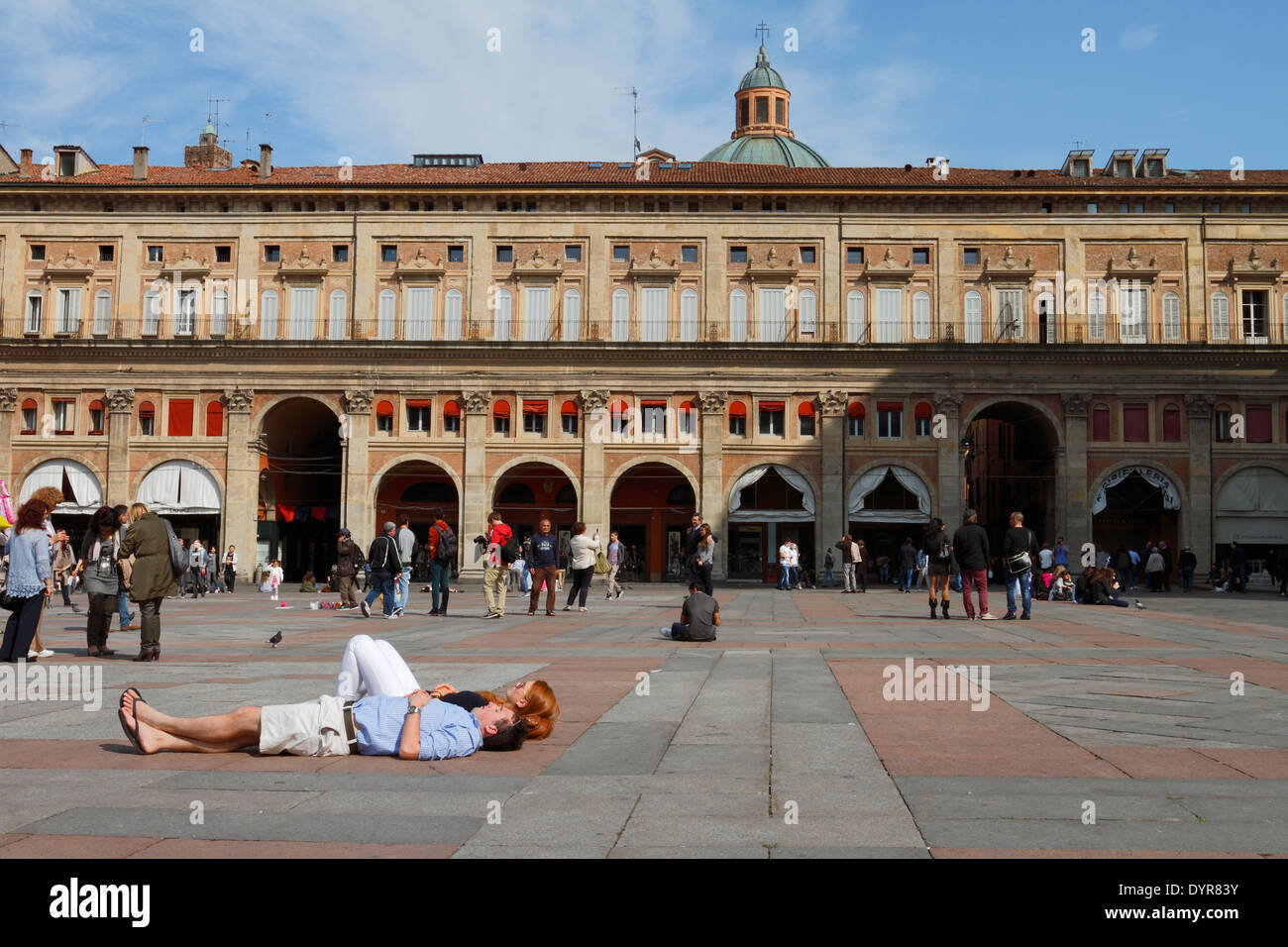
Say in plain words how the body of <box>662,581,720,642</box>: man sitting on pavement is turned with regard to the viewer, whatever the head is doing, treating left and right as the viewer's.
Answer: facing away from the viewer and to the left of the viewer

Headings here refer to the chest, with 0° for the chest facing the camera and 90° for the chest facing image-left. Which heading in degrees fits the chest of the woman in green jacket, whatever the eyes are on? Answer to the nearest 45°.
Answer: approximately 135°

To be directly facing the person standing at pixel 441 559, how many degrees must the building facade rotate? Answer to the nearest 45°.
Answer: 0° — it already faces them

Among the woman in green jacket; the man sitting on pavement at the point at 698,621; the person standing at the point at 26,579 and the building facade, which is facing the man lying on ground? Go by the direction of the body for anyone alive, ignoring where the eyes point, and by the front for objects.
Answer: the building facade

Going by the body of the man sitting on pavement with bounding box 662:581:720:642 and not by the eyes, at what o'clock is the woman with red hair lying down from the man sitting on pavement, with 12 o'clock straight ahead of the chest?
The woman with red hair lying down is roughly at 8 o'clock from the man sitting on pavement.

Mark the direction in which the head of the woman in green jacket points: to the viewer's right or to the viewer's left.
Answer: to the viewer's left

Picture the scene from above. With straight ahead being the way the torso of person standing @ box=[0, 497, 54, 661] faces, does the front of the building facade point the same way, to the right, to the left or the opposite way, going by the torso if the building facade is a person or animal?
the opposite way

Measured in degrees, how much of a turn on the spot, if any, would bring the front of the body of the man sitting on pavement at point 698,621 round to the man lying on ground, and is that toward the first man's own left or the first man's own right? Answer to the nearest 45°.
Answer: approximately 135° to the first man's own left

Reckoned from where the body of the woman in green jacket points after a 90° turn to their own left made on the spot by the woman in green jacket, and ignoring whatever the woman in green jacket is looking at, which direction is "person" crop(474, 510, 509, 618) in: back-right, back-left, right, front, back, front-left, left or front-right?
back

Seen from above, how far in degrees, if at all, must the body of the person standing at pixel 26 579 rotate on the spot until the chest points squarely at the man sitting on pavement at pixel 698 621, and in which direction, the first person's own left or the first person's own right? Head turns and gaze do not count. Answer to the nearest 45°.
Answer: approximately 45° to the first person's own right

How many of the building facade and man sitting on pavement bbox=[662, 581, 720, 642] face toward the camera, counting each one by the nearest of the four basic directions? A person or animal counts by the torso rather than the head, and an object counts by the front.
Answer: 1

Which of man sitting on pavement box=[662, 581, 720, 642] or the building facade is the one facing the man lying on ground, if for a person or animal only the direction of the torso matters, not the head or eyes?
the building facade
